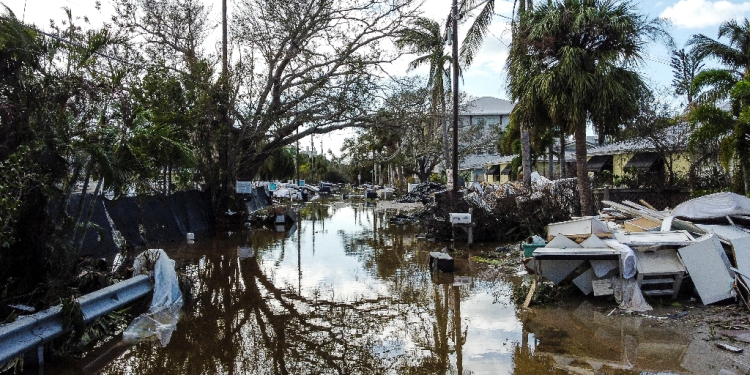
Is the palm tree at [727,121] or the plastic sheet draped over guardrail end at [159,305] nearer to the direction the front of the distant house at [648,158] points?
the plastic sheet draped over guardrail end

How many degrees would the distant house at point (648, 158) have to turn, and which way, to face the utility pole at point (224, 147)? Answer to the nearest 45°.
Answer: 0° — it already faces it

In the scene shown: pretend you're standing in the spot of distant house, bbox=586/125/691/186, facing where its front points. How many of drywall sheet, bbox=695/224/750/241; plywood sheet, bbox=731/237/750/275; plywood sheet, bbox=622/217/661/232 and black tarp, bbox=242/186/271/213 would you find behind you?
0

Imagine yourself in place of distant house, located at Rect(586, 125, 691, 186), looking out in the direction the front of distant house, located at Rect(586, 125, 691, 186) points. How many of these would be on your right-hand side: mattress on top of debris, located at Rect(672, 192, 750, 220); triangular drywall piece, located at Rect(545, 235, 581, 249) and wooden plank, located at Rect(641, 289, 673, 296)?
0

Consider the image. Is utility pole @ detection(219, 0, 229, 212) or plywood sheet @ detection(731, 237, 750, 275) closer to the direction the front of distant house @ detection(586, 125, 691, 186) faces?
the utility pole

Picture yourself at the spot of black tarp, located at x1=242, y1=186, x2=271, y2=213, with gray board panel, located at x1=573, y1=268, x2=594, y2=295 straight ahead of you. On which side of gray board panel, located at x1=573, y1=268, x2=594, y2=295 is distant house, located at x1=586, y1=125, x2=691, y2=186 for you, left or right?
left

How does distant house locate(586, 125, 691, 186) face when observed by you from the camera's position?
facing the viewer and to the left of the viewer

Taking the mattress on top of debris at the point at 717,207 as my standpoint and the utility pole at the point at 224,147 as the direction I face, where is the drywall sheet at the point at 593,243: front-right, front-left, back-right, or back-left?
front-left

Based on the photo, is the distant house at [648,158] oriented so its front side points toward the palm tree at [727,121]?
no

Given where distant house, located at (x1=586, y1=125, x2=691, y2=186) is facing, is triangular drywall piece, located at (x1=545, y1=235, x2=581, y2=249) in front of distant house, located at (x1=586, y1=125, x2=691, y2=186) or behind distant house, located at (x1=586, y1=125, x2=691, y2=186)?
in front

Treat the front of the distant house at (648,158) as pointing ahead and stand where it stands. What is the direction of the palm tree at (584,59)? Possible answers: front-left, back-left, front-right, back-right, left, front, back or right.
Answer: front-left

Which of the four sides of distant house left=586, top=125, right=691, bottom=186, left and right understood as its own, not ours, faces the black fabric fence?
front

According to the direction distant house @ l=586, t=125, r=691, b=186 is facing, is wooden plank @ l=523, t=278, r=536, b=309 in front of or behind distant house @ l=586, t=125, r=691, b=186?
in front

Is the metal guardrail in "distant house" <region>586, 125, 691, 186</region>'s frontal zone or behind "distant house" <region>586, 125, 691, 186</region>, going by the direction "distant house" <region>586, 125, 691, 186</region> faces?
frontal zone
